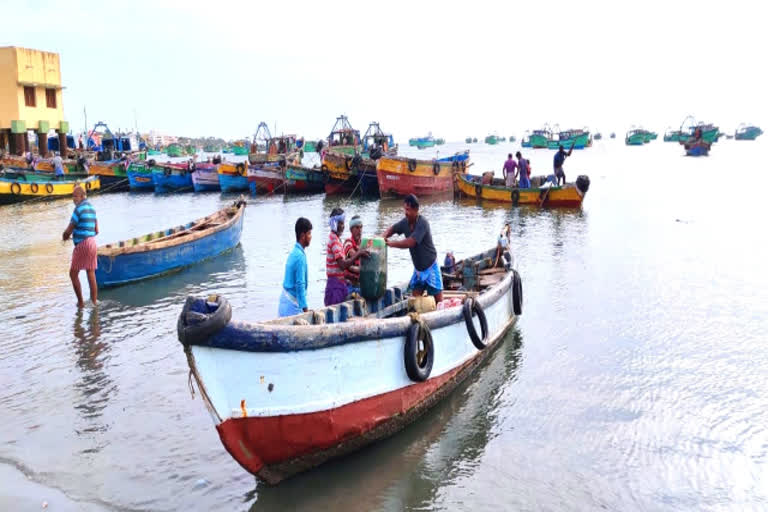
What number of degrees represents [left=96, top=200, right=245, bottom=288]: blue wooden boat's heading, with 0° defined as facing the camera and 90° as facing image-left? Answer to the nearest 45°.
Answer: approximately 225°

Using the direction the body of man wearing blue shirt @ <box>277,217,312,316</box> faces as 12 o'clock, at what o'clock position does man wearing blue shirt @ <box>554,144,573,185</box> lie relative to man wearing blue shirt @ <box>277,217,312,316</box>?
man wearing blue shirt @ <box>554,144,573,185</box> is roughly at 10 o'clock from man wearing blue shirt @ <box>277,217,312,316</box>.

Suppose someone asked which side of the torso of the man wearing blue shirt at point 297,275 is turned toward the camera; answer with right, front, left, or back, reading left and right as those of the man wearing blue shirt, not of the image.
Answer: right

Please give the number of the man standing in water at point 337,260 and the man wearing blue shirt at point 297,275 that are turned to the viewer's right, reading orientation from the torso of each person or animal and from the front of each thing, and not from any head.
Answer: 2

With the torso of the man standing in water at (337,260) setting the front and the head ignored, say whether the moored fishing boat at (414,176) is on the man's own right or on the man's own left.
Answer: on the man's own left

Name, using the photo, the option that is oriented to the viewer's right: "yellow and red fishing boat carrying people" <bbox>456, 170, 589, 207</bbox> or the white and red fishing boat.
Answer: the yellow and red fishing boat carrying people

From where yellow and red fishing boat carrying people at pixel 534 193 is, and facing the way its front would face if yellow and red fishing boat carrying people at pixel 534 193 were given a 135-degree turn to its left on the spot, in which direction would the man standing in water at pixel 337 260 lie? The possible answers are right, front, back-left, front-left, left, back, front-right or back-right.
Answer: back-left

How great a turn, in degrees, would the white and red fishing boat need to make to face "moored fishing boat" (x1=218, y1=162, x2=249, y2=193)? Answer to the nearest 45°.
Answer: approximately 135° to its right

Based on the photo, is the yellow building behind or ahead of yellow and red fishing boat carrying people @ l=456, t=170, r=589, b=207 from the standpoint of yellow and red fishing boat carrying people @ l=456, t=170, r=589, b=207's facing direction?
behind

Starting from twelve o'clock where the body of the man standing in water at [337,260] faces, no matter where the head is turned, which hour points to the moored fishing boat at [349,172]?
The moored fishing boat is roughly at 9 o'clock from the man standing in water.

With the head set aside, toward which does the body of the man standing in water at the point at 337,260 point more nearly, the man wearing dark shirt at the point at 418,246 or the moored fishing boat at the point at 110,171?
the man wearing dark shirt

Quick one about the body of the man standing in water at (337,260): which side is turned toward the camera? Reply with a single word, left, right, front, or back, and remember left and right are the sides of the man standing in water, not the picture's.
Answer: right

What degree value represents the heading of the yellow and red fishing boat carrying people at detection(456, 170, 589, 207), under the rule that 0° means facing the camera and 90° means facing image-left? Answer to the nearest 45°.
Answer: approximately 270°
